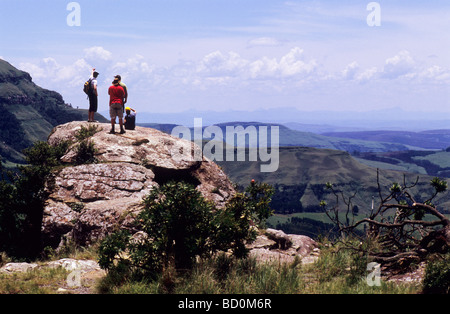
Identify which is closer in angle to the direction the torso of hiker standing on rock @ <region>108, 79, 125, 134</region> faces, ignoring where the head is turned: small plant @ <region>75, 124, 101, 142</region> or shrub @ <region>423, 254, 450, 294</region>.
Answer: the small plant

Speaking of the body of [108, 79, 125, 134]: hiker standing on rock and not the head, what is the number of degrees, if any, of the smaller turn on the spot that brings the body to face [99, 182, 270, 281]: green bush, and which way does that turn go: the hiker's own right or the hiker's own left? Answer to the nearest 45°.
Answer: approximately 180°

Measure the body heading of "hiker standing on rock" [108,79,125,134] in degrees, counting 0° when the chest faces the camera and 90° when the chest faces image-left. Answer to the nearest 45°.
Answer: approximately 180°

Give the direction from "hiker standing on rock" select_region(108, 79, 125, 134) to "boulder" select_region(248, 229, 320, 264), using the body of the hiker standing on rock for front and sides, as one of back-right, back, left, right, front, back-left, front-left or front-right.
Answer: back-right

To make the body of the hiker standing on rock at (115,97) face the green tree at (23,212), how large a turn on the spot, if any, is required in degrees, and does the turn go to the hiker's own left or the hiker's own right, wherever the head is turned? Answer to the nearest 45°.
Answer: approximately 135° to the hiker's own left
